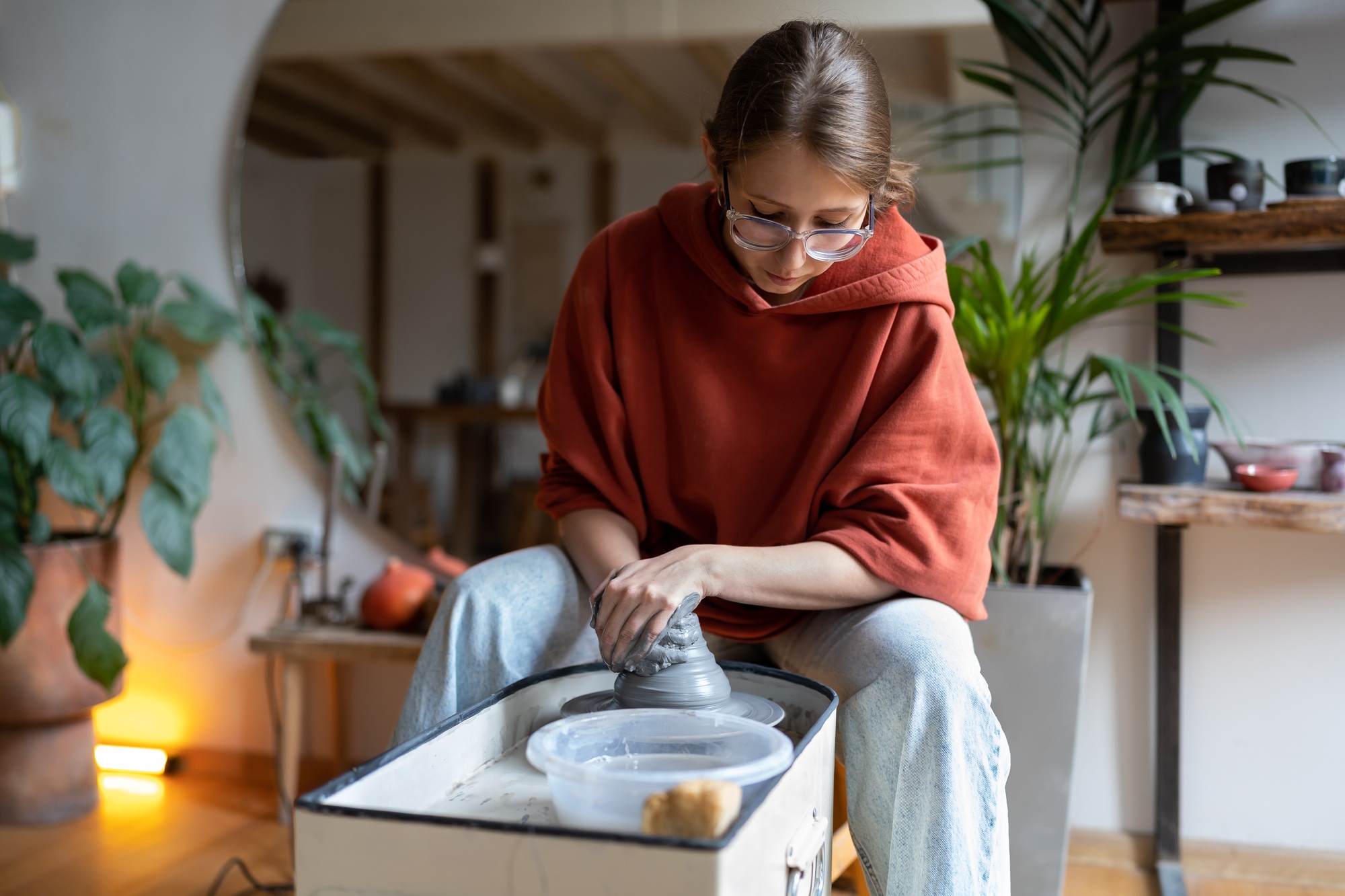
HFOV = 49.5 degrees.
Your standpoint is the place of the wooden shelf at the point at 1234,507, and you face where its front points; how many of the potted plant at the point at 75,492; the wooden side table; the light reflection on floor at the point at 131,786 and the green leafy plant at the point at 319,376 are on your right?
4

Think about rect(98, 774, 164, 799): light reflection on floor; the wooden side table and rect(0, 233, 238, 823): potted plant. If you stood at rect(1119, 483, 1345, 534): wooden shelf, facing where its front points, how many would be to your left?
0

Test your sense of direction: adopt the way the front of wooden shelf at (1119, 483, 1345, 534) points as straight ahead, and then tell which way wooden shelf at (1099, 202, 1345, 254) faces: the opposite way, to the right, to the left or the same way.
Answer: the same way

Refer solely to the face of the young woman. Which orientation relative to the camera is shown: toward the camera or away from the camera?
toward the camera

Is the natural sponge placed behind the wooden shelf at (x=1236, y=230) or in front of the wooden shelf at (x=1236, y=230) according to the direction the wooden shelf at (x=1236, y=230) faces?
in front

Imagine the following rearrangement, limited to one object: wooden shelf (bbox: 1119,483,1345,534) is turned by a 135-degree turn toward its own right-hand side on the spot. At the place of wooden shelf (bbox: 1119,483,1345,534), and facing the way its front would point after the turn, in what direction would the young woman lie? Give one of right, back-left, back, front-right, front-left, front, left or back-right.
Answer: left

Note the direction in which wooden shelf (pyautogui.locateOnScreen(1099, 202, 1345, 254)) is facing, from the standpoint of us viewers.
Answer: facing the viewer

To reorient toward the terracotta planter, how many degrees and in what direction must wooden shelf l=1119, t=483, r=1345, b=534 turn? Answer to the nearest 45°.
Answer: approximately 90° to its right

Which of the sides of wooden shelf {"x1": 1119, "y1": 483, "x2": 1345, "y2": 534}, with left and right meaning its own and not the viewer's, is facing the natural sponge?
front

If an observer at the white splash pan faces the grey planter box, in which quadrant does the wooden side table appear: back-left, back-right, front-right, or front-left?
front-left

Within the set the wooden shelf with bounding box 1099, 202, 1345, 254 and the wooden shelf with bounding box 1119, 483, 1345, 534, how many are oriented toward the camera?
2

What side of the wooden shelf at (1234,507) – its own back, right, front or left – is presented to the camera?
front

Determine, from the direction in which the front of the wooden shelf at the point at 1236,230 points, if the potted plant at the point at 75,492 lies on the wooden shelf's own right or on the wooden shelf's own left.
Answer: on the wooden shelf's own right
